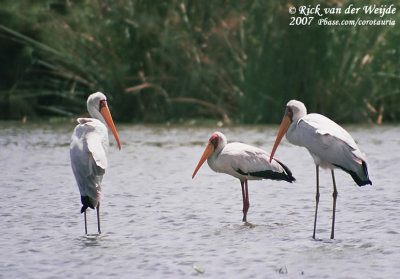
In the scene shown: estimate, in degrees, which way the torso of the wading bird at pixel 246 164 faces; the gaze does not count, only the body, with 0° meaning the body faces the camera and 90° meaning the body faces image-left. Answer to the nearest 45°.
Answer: approximately 90°

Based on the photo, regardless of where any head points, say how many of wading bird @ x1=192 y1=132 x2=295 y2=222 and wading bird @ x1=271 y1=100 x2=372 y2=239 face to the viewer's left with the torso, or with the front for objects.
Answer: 2

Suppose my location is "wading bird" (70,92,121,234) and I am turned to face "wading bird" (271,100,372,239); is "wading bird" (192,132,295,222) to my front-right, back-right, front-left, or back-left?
front-left

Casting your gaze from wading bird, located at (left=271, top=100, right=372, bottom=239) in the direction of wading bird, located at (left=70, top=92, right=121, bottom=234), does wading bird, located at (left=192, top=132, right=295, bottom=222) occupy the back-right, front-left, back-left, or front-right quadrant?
front-right

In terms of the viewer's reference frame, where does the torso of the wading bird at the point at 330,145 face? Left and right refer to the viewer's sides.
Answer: facing to the left of the viewer

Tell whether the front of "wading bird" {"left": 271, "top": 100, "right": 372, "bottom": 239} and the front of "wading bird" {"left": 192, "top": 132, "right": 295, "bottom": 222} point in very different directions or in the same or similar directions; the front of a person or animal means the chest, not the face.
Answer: same or similar directions

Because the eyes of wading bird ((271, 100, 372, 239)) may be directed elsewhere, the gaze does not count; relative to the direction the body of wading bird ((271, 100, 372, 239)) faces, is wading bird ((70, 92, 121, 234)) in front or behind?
in front

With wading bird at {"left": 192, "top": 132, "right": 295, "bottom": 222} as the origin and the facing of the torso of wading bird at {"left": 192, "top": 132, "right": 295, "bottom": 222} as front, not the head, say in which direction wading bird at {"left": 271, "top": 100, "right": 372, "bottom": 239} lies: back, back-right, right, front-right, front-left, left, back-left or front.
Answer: back-left

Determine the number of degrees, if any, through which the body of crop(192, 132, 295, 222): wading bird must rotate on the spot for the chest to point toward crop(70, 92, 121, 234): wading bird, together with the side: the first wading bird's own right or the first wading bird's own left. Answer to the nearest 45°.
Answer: approximately 45° to the first wading bird's own left
